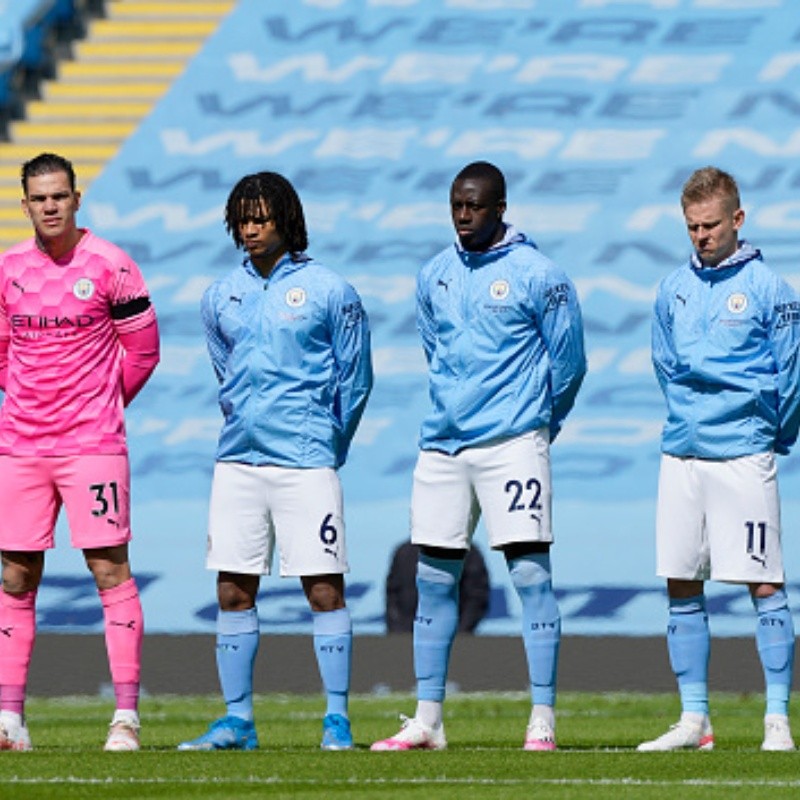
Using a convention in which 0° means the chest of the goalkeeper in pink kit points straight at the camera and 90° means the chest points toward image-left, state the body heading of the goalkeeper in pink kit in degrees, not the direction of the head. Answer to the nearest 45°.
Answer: approximately 0°
